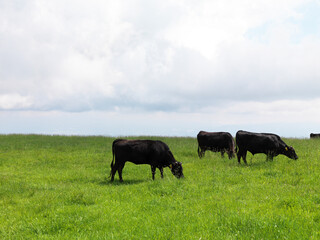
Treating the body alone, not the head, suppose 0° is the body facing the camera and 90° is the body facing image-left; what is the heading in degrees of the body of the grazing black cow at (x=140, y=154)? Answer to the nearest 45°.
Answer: approximately 270°

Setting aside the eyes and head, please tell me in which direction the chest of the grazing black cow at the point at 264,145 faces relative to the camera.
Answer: to the viewer's right

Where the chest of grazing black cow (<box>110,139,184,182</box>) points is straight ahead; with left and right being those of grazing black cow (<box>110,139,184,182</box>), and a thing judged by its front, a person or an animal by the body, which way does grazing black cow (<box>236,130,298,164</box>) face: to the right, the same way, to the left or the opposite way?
the same way

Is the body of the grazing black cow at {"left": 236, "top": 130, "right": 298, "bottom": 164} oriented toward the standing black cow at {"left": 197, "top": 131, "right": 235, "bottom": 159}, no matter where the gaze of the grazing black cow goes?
no

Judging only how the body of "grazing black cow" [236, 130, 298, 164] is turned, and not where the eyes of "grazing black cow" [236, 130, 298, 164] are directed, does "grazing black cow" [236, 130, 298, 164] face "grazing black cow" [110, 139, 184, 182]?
no

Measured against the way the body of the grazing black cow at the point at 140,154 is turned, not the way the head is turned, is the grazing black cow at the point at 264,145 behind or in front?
in front

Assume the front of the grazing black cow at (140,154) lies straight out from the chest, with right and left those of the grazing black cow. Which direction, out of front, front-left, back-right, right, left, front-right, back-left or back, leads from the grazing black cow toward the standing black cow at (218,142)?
front-left

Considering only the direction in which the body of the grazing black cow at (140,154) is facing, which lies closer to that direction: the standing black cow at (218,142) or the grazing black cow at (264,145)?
the grazing black cow

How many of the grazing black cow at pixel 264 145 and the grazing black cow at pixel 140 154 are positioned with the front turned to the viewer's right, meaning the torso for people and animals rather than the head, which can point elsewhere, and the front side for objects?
2

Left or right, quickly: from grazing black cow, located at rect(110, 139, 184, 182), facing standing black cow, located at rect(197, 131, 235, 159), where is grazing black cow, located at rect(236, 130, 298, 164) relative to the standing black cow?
right
